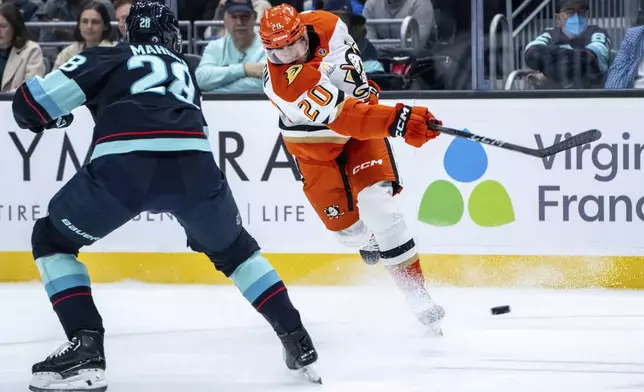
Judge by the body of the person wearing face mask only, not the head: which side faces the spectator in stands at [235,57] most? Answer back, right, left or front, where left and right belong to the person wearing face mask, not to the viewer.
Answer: right

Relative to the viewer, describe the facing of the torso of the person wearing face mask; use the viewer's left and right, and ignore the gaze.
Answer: facing the viewer

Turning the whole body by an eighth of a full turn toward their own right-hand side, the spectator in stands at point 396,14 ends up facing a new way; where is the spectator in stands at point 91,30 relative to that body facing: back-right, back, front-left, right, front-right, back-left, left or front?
front-right

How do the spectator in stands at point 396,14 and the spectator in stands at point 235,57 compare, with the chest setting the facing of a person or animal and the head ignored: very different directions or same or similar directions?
same or similar directions

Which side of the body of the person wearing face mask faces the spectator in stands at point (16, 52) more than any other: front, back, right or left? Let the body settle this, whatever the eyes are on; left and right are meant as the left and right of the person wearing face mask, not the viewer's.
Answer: right

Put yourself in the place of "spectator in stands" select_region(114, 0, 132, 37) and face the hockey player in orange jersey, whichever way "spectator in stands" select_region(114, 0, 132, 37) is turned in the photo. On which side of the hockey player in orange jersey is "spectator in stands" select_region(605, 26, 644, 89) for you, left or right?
left

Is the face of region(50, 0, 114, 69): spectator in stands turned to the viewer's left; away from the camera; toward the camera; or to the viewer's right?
toward the camera

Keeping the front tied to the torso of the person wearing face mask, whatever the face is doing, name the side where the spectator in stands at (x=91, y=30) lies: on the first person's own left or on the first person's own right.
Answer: on the first person's own right

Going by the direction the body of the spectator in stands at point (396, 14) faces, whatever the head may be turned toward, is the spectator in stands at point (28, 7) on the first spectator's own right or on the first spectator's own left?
on the first spectator's own right

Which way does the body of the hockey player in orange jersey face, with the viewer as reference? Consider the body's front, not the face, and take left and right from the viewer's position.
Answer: facing the viewer and to the right of the viewer

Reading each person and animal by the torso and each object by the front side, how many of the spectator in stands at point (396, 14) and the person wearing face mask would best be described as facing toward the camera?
2

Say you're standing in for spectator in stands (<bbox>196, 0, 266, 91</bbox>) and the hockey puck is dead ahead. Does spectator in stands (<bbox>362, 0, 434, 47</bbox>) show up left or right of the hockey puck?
left

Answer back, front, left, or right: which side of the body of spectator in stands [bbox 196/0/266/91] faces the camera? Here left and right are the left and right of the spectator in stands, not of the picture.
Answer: front
